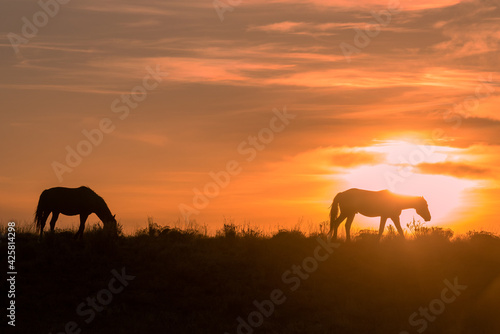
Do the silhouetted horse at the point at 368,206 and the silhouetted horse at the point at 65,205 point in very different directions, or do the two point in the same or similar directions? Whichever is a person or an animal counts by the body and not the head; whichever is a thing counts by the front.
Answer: same or similar directions

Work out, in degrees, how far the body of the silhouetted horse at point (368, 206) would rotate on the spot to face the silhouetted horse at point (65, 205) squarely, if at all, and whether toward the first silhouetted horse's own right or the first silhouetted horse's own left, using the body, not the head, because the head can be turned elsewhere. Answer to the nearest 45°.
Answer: approximately 180°

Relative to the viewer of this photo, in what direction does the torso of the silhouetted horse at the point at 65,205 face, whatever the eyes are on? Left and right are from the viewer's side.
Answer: facing to the right of the viewer

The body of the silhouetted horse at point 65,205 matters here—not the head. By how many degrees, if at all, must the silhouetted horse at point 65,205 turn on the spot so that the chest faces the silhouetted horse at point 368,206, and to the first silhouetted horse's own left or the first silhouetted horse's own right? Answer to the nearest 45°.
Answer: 0° — it already faces it

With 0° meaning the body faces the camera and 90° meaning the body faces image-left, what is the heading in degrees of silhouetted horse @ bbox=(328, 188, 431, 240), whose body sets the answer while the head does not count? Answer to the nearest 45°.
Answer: approximately 270°

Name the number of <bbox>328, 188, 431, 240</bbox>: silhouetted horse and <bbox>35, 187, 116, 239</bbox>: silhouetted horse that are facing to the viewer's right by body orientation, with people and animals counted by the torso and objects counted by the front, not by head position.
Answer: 2
